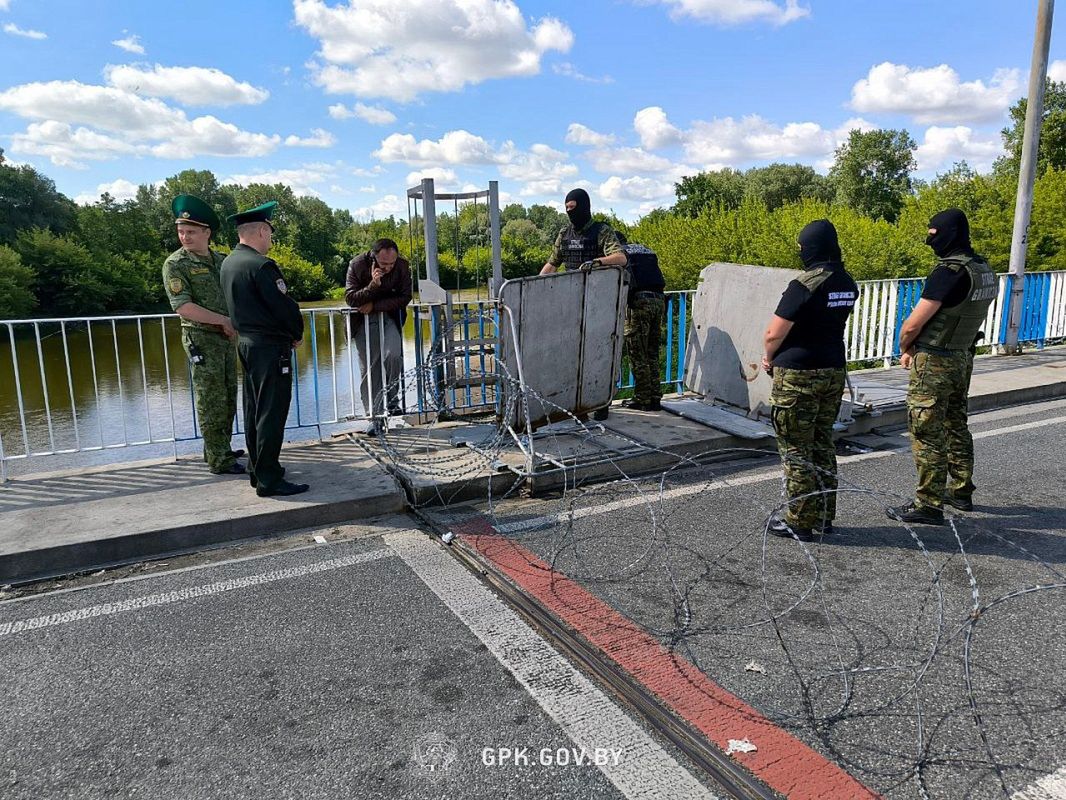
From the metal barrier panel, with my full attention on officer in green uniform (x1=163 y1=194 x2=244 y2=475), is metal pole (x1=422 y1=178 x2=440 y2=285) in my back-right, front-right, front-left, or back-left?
front-right

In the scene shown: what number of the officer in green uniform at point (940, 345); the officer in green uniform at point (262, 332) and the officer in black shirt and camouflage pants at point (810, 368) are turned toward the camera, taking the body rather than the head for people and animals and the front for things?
0

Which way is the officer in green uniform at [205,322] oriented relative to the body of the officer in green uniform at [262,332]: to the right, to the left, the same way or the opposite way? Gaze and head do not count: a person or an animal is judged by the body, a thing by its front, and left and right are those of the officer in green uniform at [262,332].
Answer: to the right

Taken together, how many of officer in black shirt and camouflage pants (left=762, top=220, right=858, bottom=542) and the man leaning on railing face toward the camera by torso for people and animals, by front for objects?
1

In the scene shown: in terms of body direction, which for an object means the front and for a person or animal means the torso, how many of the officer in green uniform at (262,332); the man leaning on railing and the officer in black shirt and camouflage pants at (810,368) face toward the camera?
1

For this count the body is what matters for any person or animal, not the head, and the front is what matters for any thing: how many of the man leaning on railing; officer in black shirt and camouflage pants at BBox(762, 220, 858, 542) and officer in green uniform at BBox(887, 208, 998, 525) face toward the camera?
1

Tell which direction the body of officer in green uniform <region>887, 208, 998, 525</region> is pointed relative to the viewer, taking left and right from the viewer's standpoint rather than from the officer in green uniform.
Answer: facing away from the viewer and to the left of the viewer

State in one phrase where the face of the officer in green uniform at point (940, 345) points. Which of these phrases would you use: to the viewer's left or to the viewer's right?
to the viewer's left

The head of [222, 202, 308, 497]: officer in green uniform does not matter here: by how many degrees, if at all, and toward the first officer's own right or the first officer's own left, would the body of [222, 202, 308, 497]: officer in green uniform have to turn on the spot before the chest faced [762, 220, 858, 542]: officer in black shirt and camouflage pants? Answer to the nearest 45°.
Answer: approximately 90° to the first officer's own right

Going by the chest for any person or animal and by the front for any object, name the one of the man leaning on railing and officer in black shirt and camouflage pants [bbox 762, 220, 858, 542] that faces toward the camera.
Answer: the man leaning on railing

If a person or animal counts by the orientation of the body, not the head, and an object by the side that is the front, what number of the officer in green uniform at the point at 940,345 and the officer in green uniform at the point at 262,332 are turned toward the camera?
0

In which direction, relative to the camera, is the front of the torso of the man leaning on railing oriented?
toward the camera
